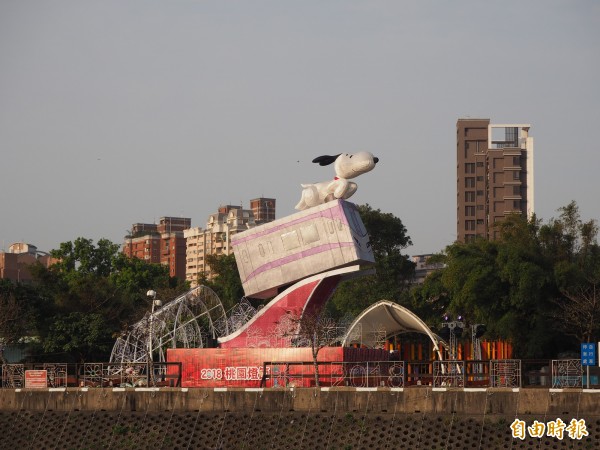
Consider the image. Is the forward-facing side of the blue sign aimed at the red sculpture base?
no

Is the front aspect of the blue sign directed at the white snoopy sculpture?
no

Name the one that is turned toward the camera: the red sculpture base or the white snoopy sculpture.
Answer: the red sculpture base

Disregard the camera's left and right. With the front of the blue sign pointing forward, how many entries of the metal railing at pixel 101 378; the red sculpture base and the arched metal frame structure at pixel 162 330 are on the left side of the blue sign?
0

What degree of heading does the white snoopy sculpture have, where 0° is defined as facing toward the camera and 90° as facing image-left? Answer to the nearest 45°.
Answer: approximately 270°

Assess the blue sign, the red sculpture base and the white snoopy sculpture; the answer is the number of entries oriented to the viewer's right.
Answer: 1

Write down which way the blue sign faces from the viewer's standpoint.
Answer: facing the viewer

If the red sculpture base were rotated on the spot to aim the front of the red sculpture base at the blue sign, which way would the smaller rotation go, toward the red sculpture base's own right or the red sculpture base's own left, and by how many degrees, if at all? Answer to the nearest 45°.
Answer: approximately 45° to the red sculpture base's own left

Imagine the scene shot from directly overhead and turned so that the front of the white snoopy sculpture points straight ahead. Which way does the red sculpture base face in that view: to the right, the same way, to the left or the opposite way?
to the right

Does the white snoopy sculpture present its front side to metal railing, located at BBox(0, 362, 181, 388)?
no

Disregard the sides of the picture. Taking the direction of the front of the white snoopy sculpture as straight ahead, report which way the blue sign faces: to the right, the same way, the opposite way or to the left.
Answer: to the right

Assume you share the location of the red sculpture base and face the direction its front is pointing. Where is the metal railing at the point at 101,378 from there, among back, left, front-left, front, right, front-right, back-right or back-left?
right

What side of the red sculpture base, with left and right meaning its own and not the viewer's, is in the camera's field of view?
front

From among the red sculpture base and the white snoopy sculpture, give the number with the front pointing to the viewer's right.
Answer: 1

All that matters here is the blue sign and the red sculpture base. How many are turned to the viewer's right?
0

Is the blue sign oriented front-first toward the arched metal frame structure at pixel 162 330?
no

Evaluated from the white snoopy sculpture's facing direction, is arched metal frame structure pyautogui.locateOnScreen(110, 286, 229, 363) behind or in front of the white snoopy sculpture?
behind
